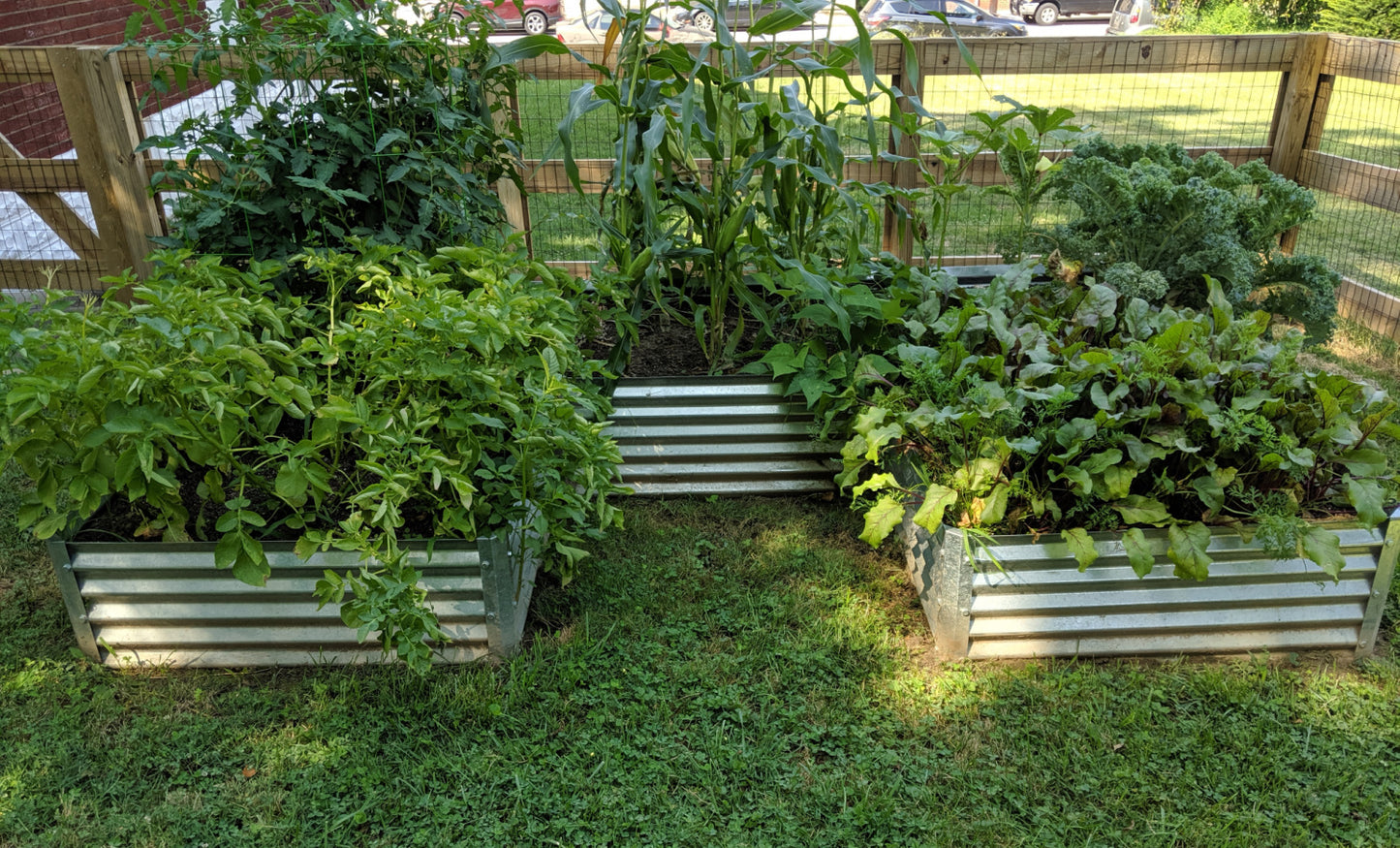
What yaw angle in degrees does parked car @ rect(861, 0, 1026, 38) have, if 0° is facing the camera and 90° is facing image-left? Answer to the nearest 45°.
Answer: approximately 270°

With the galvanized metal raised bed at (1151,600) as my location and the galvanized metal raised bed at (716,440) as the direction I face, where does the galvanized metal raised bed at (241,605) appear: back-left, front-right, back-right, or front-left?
front-left

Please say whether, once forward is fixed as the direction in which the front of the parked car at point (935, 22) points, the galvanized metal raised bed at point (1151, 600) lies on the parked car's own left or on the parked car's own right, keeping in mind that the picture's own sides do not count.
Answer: on the parked car's own right

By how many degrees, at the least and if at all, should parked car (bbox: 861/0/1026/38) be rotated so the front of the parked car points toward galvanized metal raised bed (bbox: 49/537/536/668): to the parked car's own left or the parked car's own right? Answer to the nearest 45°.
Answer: approximately 90° to the parked car's own right

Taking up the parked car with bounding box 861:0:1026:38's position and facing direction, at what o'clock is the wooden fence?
The wooden fence is roughly at 3 o'clock from the parked car.

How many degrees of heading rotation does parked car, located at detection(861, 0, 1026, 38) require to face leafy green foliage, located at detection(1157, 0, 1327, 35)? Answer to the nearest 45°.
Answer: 0° — it already faces it

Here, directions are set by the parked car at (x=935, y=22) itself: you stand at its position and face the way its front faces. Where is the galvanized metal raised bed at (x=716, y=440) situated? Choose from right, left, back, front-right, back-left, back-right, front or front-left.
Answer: right

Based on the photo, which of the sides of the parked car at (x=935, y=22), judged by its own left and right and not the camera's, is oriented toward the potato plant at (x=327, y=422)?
right
